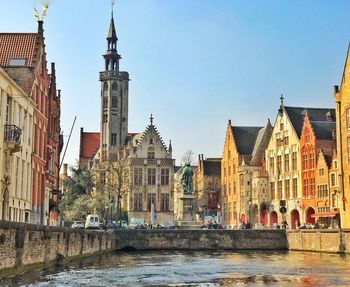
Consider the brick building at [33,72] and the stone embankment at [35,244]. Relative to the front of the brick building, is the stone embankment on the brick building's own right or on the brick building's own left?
on the brick building's own right

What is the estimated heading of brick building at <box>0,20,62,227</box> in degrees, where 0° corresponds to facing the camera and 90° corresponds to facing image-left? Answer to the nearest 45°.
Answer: approximately 270°
